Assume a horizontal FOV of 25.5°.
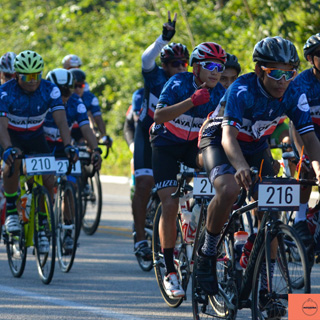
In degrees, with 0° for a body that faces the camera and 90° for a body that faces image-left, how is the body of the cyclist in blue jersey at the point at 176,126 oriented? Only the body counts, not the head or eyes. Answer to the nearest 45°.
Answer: approximately 315°

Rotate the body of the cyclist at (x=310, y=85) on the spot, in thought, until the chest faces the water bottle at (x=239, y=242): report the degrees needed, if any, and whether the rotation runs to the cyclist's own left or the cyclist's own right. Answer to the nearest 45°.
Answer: approximately 45° to the cyclist's own right

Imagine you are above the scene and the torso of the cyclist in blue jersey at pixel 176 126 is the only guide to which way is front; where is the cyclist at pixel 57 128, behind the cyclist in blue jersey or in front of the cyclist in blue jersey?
behind

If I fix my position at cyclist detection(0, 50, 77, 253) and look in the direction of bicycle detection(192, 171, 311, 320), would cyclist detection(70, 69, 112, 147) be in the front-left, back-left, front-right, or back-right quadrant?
back-left

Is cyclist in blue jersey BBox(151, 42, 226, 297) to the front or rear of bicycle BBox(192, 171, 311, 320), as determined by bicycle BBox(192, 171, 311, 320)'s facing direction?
to the rear
